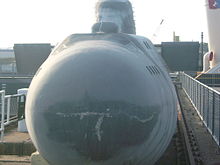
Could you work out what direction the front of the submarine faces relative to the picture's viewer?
facing the viewer
